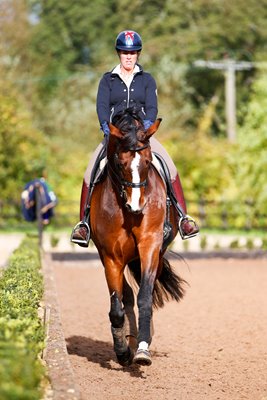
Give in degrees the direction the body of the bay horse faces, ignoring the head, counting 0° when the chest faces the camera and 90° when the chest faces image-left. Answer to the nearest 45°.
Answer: approximately 0°
